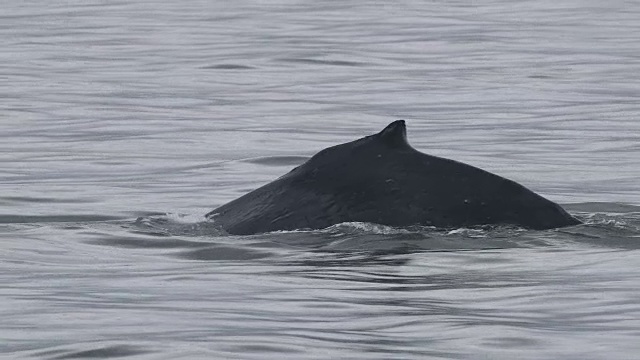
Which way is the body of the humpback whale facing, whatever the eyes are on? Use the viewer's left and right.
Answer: facing to the left of the viewer
